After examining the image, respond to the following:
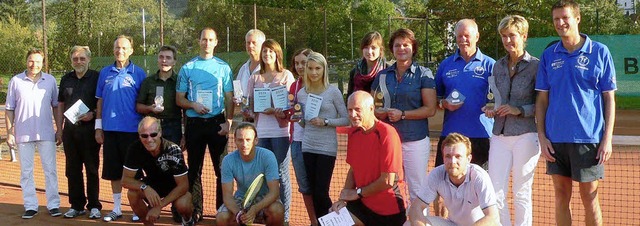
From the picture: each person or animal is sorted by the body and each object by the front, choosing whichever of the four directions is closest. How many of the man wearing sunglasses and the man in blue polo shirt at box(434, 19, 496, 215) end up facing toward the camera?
2

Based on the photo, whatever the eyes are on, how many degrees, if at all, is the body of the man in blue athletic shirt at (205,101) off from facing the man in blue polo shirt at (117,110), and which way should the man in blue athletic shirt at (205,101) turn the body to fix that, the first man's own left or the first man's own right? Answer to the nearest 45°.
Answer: approximately 135° to the first man's own right

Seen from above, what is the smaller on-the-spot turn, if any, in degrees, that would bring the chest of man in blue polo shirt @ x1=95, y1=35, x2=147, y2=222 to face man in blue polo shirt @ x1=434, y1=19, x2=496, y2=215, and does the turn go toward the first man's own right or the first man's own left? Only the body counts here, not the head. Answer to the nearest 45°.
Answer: approximately 45° to the first man's own left

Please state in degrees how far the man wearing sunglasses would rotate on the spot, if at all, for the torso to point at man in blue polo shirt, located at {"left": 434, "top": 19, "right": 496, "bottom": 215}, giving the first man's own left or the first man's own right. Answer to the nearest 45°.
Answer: approximately 45° to the first man's own left

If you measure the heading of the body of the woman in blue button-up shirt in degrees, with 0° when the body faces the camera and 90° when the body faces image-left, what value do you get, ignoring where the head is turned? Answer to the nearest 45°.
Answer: approximately 45°

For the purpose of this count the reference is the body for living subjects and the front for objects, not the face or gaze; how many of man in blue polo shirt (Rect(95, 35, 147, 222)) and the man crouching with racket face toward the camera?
2

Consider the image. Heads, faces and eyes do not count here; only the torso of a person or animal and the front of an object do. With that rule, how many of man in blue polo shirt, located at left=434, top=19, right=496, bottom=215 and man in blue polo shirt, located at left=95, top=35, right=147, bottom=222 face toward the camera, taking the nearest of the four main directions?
2

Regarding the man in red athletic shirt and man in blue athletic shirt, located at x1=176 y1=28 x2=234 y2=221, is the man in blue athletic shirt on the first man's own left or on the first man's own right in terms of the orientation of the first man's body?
on the first man's own right
